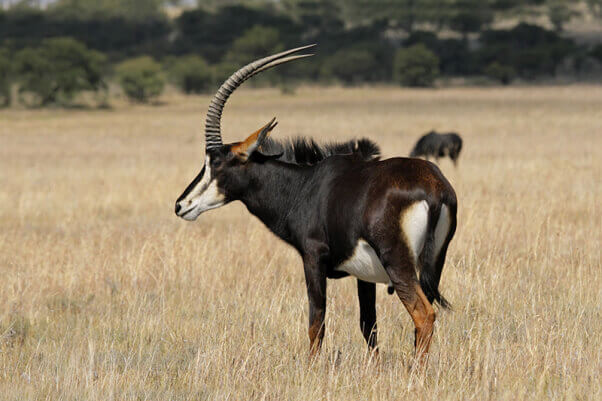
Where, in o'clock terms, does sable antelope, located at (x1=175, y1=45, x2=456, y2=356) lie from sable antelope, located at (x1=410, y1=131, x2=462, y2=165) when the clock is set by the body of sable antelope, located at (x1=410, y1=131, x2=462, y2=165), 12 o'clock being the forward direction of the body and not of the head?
sable antelope, located at (x1=175, y1=45, x2=456, y2=356) is roughly at 9 o'clock from sable antelope, located at (x1=410, y1=131, x2=462, y2=165).

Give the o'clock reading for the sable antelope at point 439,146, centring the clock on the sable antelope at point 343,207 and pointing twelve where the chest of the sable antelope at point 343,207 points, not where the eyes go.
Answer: the sable antelope at point 439,146 is roughly at 2 o'clock from the sable antelope at point 343,207.

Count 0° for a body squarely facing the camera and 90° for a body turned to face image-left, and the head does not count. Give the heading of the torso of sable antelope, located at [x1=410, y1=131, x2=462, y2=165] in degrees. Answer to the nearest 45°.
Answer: approximately 90°

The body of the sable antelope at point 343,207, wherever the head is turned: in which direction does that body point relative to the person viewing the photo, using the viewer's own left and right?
facing away from the viewer and to the left of the viewer
